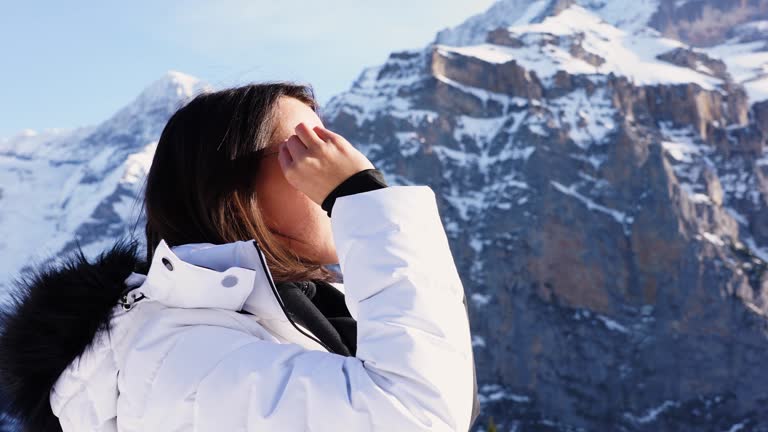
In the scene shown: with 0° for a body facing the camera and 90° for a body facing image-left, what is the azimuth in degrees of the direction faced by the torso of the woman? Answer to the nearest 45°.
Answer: approximately 270°

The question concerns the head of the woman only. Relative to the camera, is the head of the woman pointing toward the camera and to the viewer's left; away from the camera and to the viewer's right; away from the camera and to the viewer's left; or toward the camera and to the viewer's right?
away from the camera and to the viewer's right
